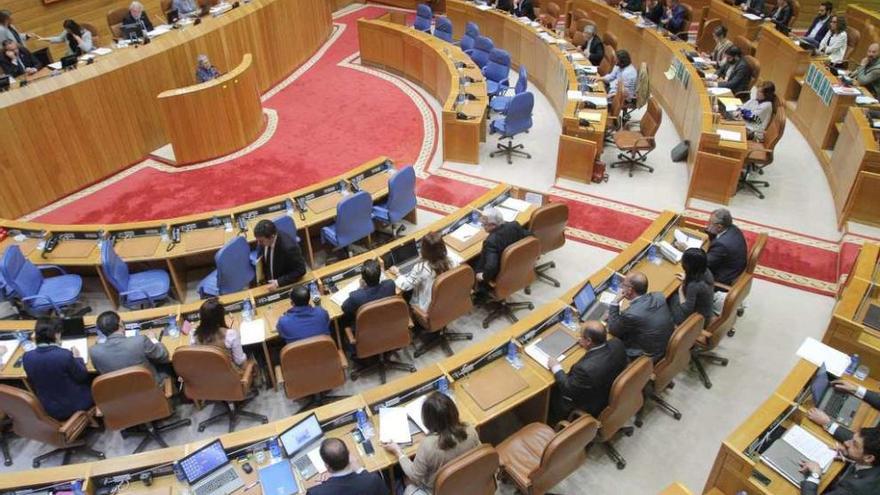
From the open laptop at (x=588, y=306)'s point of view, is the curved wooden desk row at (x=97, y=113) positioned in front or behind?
behind

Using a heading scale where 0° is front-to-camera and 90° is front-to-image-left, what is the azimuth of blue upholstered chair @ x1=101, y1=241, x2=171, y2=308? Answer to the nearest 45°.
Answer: approximately 270°

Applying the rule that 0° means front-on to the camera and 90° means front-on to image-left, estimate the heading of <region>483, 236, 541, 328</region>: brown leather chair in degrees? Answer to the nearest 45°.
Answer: approximately 135°

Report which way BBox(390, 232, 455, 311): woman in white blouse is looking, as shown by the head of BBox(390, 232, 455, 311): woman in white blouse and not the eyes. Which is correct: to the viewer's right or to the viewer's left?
to the viewer's left

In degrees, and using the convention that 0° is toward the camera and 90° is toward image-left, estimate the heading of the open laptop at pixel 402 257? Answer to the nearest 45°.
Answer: approximately 315°

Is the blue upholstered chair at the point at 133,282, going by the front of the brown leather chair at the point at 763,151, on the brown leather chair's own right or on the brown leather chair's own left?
on the brown leather chair's own left

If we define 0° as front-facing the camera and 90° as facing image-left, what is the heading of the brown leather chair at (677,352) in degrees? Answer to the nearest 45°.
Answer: approximately 135°

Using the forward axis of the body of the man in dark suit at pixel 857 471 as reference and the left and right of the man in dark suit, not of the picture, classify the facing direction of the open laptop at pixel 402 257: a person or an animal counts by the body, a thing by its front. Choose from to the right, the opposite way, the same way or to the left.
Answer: the opposite way

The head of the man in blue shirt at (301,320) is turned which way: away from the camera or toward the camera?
away from the camera

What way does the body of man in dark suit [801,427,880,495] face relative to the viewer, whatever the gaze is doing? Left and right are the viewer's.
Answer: facing to the left of the viewer
